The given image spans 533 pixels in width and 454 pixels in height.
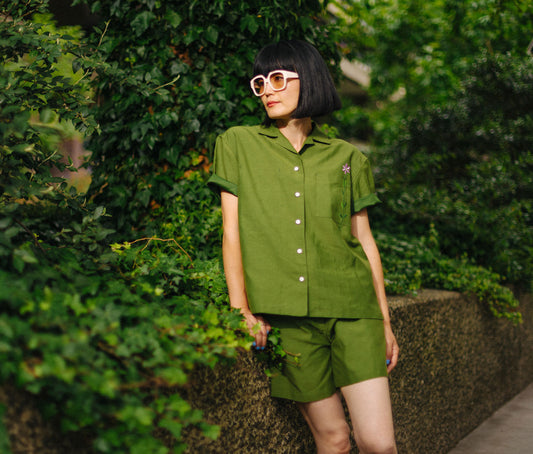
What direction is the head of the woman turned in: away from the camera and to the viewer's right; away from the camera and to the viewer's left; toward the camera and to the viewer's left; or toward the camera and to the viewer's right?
toward the camera and to the viewer's left

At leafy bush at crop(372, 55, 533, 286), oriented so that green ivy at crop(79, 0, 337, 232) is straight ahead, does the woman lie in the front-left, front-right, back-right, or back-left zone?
front-left

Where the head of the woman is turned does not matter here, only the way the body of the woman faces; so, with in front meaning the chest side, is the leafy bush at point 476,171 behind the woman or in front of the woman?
behind

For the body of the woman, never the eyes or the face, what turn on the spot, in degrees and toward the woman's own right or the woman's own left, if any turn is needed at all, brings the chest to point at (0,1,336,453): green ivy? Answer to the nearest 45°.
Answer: approximately 90° to the woman's own right

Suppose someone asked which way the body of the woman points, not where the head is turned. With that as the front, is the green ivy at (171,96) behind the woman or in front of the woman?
behind

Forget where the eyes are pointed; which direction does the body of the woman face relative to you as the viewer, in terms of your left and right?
facing the viewer
